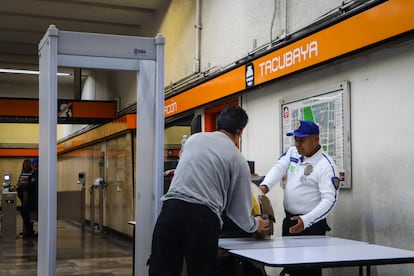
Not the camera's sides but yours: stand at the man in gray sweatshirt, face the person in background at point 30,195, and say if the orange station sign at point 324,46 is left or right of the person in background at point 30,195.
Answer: right

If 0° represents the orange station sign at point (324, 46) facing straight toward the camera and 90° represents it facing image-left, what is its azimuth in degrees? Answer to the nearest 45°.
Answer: approximately 45°

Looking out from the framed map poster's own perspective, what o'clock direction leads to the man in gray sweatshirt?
The man in gray sweatshirt is roughly at 11 o'clock from the framed map poster.

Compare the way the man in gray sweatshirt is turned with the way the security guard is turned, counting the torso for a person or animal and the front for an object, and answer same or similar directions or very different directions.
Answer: very different directions

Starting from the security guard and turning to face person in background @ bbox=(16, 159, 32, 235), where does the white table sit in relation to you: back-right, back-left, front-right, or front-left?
back-left

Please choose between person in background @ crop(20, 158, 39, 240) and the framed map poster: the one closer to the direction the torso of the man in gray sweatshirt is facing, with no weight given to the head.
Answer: the framed map poster

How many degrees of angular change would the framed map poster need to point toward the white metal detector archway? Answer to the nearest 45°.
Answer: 0° — it already faces it

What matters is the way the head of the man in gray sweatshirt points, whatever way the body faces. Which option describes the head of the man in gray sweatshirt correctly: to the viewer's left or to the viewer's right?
to the viewer's right

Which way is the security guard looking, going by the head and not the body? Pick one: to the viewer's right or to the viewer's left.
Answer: to the viewer's left

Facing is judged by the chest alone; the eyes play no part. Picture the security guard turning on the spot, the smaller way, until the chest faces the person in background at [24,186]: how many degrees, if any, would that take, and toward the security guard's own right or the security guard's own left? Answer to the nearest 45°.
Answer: approximately 90° to the security guard's own right

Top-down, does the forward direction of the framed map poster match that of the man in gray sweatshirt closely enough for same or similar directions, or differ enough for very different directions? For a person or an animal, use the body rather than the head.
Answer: very different directions
